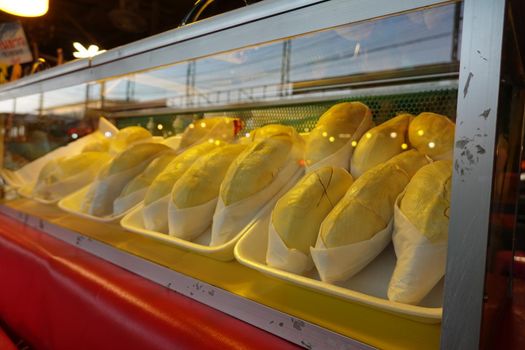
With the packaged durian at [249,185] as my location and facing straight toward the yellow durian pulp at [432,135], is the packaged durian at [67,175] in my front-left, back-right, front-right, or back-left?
back-left

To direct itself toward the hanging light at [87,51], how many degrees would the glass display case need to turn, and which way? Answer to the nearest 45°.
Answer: approximately 90° to its right

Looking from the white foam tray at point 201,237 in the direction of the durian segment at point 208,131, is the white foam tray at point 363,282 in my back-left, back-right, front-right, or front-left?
back-right

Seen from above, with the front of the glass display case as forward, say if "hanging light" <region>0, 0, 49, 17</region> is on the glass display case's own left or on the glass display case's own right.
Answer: on the glass display case's own right

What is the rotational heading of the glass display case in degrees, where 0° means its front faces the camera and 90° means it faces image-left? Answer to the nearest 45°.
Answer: approximately 45°
